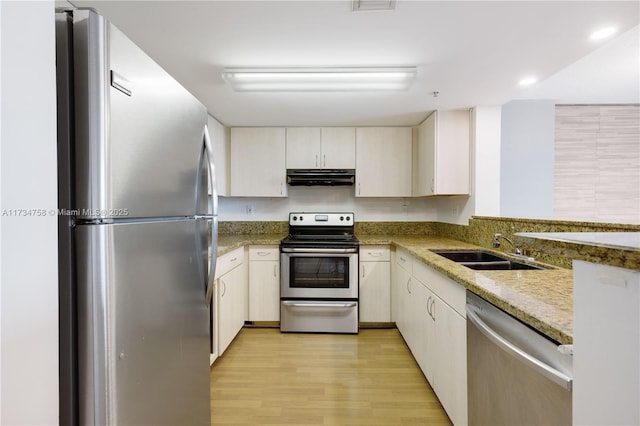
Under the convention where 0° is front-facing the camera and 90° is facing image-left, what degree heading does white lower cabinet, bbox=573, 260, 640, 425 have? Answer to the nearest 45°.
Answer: approximately 45°

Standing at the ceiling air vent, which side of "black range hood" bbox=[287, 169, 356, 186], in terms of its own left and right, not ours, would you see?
front

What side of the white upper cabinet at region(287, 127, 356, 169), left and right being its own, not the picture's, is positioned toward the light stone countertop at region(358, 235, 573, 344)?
front

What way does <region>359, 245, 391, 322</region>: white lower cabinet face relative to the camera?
toward the camera

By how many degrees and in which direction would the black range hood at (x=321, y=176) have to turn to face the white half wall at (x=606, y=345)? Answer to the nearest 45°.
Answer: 0° — it already faces it

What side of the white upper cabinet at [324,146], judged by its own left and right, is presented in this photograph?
front

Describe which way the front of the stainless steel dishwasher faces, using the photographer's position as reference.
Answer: facing the viewer and to the left of the viewer

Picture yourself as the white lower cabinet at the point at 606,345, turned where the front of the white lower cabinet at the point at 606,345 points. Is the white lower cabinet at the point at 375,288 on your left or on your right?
on your right

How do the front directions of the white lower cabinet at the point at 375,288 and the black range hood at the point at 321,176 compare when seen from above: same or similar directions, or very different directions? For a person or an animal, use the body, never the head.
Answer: same or similar directions

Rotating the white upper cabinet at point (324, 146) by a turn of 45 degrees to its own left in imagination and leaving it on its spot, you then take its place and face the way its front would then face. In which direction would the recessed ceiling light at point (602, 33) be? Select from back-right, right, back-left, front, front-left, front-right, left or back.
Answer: front

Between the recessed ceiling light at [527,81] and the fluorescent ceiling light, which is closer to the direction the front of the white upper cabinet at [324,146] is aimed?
the fluorescent ceiling light

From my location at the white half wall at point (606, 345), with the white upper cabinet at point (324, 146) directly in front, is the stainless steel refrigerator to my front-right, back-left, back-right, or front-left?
front-left
